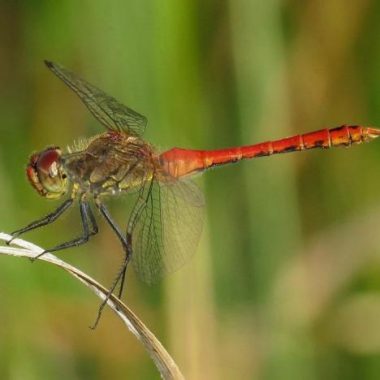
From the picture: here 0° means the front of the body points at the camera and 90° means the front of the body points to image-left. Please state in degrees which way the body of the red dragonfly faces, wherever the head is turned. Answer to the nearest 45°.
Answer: approximately 90°
